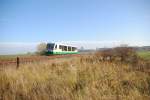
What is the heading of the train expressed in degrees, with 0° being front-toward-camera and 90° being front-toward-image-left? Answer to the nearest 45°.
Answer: approximately 45°
